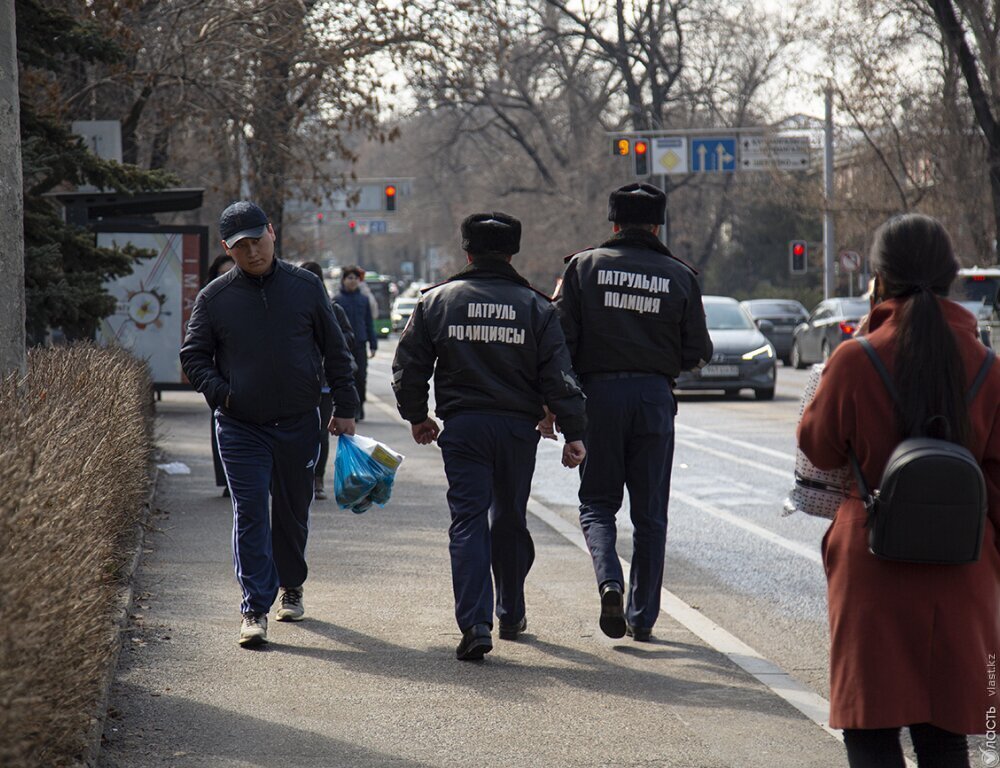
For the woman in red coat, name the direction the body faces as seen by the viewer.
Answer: away from the camera

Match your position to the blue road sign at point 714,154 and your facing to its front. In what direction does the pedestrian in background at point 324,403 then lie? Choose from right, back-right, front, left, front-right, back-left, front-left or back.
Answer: front

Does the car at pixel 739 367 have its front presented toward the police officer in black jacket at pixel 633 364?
yes

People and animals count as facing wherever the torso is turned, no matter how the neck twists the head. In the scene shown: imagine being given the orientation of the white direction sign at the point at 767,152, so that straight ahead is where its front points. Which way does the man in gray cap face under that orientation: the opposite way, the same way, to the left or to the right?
the same way

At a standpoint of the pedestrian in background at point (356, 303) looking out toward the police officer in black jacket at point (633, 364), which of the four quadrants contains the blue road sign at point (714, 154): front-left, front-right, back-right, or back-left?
back-left

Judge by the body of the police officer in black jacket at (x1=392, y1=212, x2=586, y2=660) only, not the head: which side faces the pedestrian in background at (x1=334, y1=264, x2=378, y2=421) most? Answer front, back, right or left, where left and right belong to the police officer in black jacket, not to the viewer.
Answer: front

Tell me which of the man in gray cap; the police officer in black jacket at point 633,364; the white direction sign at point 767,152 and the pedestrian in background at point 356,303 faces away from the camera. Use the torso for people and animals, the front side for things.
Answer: the police officer in black jacket

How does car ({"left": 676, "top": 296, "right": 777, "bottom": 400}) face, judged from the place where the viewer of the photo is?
facing the viewer

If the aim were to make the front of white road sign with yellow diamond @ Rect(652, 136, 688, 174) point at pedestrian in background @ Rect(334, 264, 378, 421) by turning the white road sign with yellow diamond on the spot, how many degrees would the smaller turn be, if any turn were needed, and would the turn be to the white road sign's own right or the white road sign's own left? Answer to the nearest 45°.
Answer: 0° — it already faces them

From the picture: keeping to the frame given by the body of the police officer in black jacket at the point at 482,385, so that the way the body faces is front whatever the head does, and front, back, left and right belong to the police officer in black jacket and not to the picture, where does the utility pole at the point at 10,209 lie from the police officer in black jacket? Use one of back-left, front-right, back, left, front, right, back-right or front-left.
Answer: front-left

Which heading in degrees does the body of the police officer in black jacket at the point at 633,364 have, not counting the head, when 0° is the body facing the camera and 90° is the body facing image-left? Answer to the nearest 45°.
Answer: approximately 180°

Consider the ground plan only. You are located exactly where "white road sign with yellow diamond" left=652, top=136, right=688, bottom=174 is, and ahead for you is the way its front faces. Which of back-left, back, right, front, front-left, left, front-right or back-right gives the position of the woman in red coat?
front

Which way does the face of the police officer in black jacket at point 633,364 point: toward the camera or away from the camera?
away from the camera

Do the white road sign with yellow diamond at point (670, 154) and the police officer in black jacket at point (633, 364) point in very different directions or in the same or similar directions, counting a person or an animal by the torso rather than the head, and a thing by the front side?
very different directions

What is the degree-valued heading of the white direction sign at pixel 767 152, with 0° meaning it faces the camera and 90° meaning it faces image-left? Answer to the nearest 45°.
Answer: approximately 0°

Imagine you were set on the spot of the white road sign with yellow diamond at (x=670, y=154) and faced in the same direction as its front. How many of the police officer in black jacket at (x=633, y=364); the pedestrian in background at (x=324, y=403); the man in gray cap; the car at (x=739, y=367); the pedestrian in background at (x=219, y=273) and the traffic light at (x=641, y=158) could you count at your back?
0

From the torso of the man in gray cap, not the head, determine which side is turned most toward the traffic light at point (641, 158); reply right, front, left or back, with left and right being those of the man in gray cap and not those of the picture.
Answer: back

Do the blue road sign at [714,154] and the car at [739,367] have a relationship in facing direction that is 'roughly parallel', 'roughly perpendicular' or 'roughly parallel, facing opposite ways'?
roughly parallel

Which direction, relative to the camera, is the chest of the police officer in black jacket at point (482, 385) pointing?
away from the camera

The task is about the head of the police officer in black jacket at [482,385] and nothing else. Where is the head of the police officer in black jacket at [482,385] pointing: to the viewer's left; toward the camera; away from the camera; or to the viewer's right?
away from the camera

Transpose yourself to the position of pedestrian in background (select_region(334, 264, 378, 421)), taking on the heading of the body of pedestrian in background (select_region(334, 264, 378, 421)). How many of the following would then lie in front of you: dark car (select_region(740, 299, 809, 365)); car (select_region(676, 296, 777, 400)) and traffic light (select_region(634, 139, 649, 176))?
0

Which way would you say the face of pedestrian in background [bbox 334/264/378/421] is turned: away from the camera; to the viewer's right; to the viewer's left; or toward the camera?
toward the camera

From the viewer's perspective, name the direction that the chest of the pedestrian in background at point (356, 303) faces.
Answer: toward the camera

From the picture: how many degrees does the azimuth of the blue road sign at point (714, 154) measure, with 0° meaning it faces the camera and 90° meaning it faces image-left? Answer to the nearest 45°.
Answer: approximately 0°

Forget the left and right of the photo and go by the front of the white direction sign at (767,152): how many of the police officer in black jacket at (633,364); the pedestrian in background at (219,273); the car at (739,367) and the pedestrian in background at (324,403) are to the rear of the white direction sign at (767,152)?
0

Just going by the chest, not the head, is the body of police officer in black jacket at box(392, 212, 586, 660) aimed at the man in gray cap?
no
